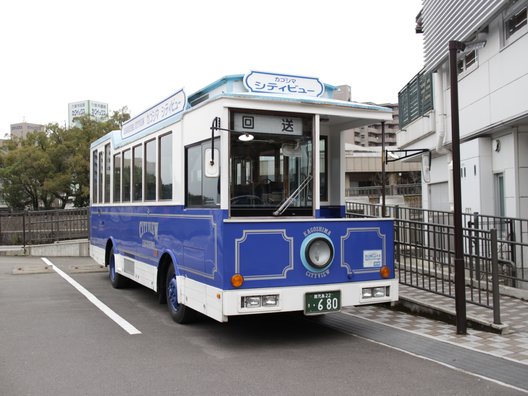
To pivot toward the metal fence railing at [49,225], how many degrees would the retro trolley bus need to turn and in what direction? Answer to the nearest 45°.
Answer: approximately 180°

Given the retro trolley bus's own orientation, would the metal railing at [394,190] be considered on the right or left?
on its left

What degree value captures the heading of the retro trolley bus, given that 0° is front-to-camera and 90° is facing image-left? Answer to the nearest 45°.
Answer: approximately 315°

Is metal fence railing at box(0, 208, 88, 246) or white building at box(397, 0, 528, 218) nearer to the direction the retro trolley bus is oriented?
the white building

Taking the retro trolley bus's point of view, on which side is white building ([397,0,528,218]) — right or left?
on its left
